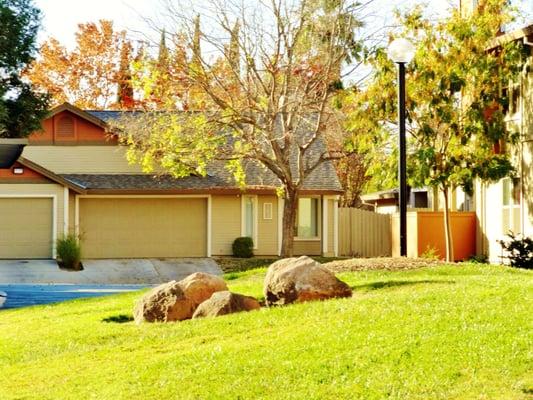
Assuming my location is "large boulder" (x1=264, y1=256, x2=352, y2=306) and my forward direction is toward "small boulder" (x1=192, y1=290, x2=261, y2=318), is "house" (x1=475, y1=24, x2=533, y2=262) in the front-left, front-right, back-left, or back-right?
back-right

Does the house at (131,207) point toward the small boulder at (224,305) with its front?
yes

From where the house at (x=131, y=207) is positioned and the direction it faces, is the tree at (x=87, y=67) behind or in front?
behind

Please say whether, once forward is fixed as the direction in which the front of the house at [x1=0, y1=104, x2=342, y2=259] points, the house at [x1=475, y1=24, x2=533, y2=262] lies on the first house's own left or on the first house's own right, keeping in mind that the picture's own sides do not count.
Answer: on the first house's own left

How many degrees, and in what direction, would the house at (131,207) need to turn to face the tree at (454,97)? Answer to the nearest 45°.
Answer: approximately 45° to its left

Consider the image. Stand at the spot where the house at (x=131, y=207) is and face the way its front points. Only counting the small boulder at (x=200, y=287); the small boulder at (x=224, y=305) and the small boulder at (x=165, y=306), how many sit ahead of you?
3

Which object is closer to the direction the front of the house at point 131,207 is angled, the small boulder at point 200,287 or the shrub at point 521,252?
the small boulder

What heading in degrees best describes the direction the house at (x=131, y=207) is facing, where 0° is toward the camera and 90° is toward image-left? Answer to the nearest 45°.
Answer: approximately 0°

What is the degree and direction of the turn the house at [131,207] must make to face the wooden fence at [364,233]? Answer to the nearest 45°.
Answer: approximately 90° to its left

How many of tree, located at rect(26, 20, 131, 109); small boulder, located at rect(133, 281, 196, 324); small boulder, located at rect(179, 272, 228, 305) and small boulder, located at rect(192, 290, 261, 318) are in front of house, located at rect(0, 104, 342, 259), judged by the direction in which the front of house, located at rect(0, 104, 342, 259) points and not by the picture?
3

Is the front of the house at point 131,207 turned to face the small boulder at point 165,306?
yes
